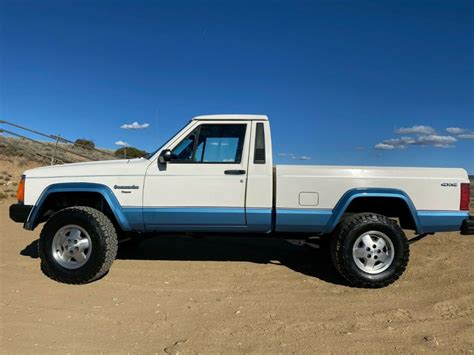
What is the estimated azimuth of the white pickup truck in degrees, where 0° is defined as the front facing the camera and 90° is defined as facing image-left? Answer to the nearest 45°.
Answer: approximately 90°

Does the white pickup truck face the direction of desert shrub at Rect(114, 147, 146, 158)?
no

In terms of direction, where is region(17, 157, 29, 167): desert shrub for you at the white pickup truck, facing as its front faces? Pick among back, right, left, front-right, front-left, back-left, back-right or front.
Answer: front-right
